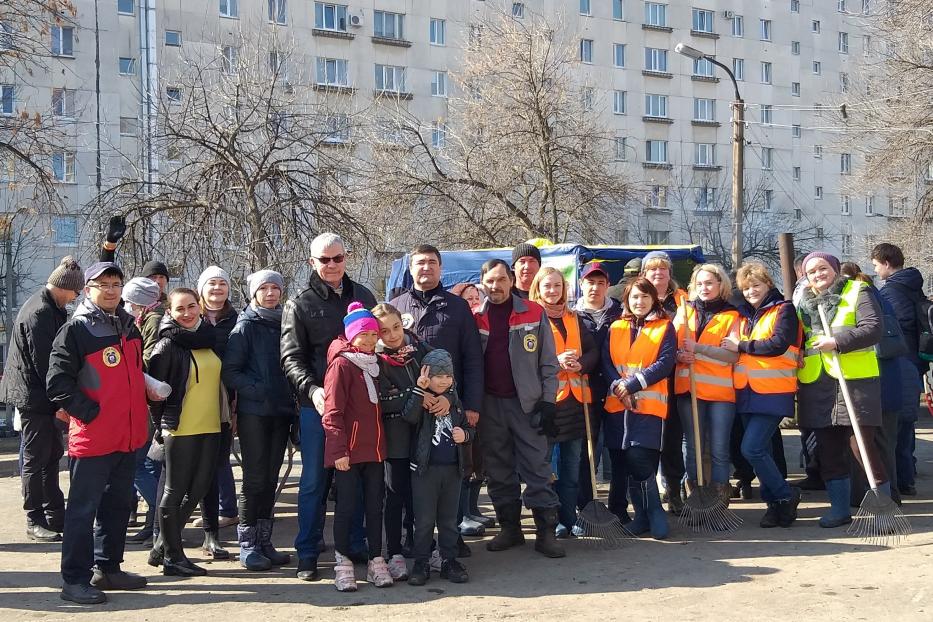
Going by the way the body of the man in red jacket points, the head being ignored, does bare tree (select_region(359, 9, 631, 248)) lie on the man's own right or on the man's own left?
on the man's own left

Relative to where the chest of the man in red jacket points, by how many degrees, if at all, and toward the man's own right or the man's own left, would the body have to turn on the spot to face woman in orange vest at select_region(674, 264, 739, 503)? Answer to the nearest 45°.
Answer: approximately 45° to the man's own left

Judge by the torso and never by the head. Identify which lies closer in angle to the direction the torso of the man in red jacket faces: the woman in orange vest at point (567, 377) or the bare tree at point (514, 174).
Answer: the woman in orange vest

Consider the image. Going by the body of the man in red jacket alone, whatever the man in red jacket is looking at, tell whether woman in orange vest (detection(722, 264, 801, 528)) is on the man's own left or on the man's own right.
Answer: on the man's own left

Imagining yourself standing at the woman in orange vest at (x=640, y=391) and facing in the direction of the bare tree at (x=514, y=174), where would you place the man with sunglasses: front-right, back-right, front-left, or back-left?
back-left

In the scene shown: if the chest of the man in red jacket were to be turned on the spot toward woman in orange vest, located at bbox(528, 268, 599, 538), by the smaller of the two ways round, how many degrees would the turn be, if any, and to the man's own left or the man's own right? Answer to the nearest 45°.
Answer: approximately 45° to the man's own left

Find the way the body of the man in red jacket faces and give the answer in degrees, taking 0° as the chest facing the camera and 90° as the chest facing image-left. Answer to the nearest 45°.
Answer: approximately 315°

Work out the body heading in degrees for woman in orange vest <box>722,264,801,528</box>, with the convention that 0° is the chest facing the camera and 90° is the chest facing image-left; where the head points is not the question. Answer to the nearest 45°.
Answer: approximately 45°

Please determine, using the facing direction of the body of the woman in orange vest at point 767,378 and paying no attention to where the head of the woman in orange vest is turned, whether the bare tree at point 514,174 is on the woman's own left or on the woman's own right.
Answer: on the woman's own right
